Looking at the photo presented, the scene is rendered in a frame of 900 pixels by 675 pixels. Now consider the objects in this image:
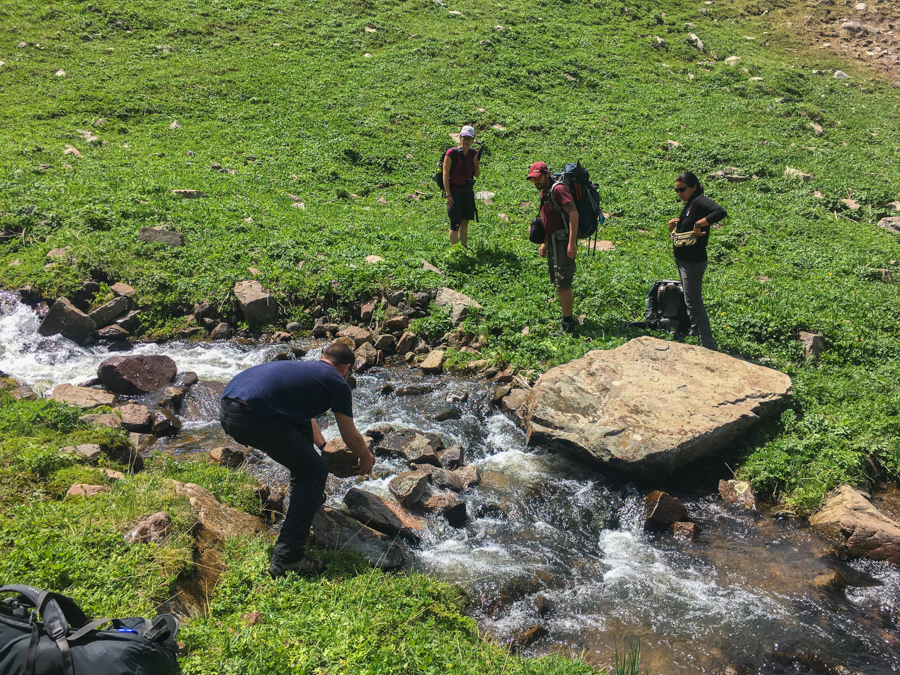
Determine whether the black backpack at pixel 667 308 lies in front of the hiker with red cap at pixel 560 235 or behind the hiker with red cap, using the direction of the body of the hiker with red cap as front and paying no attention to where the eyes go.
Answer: behind

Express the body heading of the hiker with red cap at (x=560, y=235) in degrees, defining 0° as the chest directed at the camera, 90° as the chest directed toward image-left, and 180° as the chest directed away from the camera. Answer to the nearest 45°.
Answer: approximately 45°

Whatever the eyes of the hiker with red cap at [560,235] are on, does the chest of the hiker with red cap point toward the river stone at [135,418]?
yes

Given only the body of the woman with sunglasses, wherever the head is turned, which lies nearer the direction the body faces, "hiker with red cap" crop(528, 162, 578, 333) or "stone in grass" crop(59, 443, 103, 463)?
the stone in grass

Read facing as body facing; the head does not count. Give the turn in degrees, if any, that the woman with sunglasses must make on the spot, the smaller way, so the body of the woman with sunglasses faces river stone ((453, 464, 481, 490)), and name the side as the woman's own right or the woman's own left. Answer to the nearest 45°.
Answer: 0° — they already face it
